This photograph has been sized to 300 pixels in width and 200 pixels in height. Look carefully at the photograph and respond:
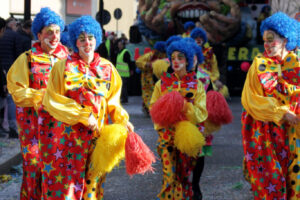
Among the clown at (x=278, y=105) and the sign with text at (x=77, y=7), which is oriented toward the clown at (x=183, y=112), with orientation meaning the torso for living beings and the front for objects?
the sign with text

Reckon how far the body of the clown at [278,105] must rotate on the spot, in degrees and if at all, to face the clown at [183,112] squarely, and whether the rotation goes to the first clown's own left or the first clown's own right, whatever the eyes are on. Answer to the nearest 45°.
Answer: approximately 135° to the first clown's own right

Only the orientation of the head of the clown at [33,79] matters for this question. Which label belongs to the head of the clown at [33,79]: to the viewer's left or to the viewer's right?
to the viewer's right

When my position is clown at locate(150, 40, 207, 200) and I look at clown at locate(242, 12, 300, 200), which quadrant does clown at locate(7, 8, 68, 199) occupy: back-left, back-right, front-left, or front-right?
front-right

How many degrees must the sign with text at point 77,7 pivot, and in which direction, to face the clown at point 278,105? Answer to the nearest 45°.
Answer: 0° — it already faces them

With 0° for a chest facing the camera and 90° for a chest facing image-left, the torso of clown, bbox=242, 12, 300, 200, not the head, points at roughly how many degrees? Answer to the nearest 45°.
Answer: approximately 0°

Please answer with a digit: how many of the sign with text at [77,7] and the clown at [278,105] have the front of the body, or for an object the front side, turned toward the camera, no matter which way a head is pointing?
2

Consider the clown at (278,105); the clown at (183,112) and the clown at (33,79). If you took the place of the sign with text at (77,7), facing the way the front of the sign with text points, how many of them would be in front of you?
3

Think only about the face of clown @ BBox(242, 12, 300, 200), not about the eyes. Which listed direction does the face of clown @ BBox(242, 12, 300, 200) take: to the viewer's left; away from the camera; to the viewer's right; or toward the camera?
to the viewer's left
